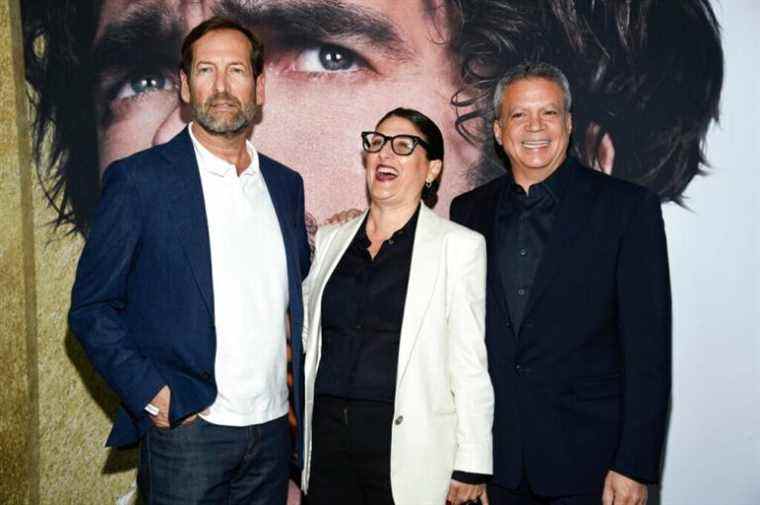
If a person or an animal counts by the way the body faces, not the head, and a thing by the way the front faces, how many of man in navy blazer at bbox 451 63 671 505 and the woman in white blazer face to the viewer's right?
0

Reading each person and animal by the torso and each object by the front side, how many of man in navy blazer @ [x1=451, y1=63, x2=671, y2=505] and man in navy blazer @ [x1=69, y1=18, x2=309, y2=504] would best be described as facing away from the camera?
0

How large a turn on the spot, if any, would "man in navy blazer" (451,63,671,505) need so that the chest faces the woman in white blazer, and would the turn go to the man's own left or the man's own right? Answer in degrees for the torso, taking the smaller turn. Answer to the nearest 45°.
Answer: approximately 45° to the man's own right

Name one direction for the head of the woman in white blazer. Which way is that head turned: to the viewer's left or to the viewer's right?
to the viewer's left

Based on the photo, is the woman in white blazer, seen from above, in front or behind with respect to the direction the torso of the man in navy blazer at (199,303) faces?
in front

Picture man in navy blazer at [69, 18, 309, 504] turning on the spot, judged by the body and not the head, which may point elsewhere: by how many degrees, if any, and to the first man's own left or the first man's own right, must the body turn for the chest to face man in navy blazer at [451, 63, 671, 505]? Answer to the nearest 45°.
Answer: approximately 45° to the first man's own left

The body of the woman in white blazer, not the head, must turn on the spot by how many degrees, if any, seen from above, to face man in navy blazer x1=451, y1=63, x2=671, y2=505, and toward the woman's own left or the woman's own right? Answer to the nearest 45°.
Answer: approximately 135° to the woman's own left

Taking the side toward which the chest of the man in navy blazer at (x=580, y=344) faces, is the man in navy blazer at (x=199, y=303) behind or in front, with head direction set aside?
in front
